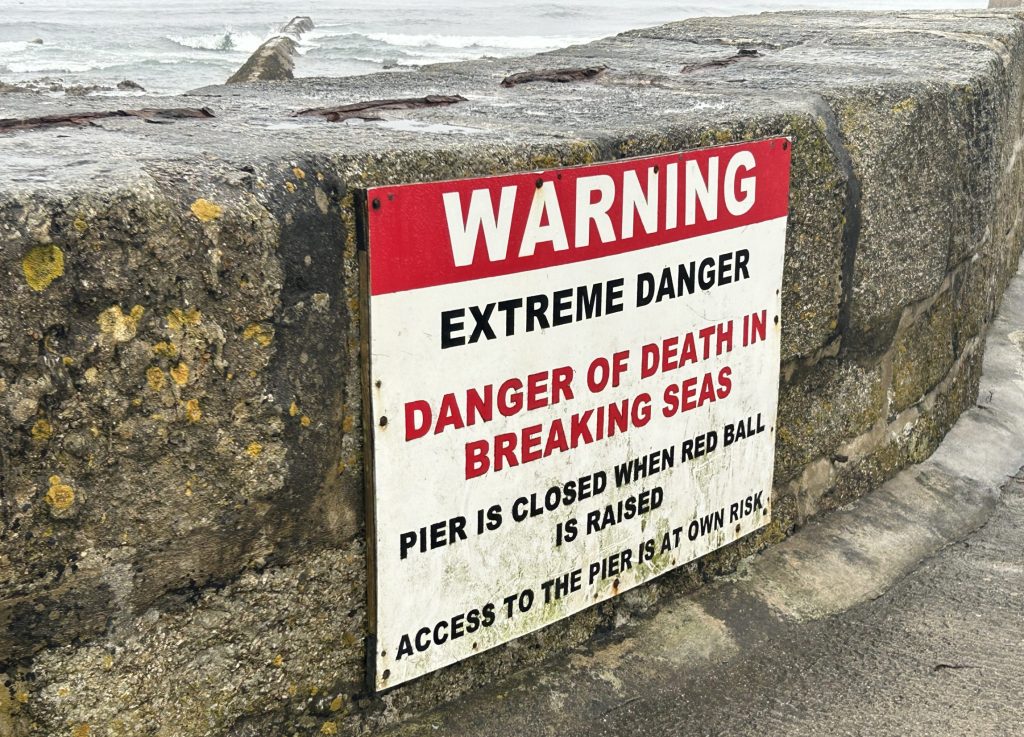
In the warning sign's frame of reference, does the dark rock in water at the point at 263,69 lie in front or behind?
behind
